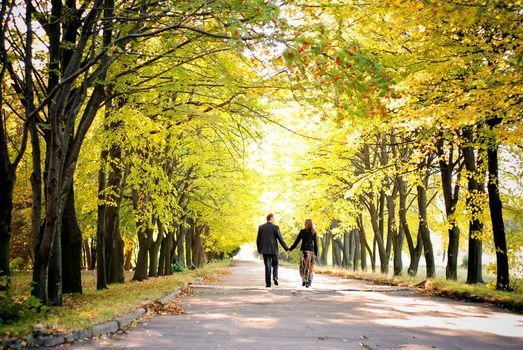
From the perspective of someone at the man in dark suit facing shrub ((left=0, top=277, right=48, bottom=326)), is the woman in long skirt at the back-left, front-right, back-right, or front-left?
back-left

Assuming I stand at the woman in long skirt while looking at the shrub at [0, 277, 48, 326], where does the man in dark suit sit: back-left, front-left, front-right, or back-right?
front-right

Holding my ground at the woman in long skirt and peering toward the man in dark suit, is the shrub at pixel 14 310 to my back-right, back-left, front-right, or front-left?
front-left

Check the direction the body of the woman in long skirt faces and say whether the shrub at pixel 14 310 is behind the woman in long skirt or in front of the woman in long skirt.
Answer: behind

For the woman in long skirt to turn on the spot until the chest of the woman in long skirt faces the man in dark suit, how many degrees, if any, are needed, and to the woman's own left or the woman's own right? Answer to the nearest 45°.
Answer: approximately 135° to the woman's own left

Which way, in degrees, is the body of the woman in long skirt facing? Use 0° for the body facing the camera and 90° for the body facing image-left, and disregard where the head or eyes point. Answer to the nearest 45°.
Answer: approximately 180°
